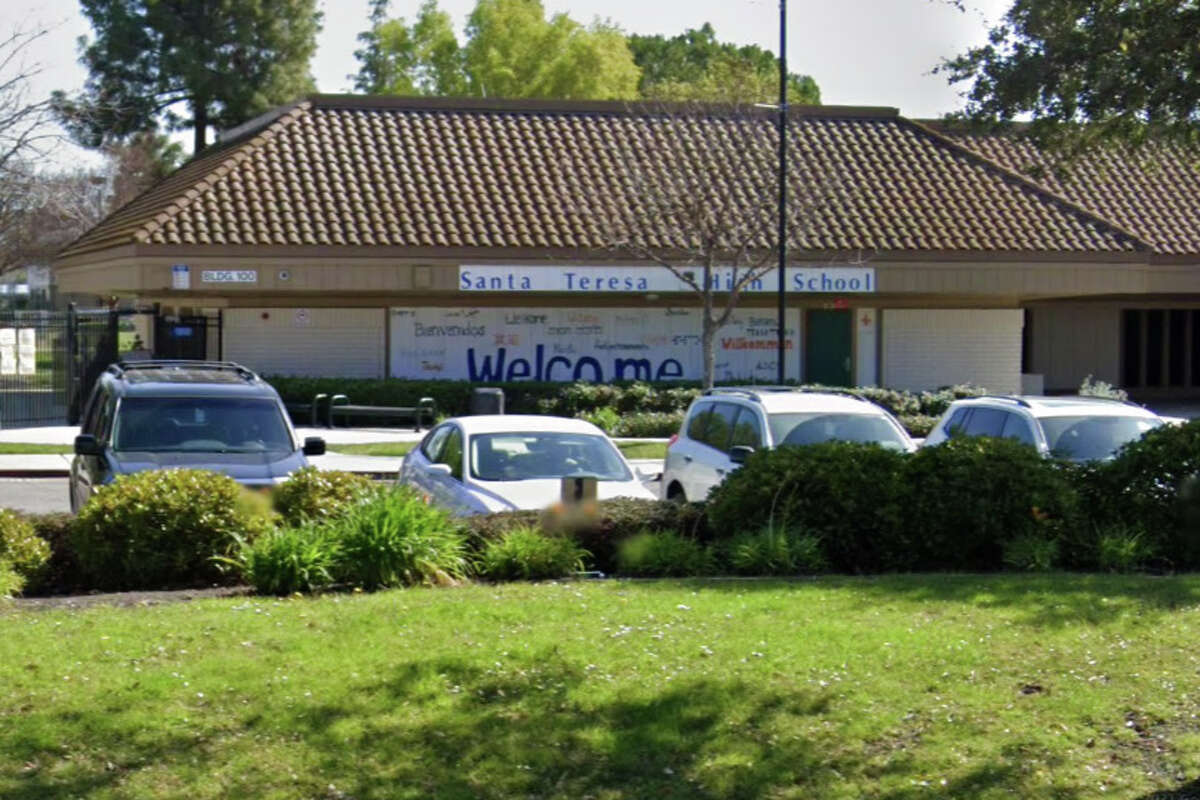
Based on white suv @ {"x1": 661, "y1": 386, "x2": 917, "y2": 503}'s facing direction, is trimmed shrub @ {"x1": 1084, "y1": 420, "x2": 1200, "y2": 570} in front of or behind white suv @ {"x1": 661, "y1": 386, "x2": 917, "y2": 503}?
in front

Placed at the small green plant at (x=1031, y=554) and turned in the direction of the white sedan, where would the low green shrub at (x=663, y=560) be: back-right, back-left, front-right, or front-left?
front-left

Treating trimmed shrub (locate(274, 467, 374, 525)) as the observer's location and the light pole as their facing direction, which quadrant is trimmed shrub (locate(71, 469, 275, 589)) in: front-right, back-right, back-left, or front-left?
back-left

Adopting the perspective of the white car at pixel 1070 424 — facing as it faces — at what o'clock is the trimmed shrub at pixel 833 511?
The trimmed shrub is roughly at 2 o'clock from the white car.

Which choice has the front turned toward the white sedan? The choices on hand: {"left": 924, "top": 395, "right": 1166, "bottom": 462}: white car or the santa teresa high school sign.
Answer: the santa teresa high school sign

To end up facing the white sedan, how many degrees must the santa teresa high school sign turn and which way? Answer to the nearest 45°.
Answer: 0° — it already faces it

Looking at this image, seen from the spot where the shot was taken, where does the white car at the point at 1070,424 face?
facing the viewer and to the right of the viewer

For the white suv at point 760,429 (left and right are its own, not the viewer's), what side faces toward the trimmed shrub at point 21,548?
right

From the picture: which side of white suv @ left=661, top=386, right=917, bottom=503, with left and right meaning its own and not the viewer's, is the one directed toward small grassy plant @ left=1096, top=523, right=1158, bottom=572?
front

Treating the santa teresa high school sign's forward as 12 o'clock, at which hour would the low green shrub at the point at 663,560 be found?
The low green shrub is roughly at 12 o'clock from the santa teresa high school sign.

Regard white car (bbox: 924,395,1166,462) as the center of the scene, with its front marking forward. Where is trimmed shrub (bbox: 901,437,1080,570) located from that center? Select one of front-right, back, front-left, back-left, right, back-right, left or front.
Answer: front-right

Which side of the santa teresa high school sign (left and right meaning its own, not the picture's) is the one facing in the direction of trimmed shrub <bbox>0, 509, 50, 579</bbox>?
front

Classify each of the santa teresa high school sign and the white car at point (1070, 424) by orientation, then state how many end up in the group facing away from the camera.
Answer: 0

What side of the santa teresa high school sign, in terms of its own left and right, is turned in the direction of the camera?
front

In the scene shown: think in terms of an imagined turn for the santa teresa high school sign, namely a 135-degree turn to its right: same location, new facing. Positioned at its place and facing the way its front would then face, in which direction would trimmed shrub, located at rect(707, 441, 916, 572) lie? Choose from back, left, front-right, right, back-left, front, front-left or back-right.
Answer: back-left

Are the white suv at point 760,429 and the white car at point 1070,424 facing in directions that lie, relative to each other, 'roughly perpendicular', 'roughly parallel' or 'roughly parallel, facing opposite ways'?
roughly parallel

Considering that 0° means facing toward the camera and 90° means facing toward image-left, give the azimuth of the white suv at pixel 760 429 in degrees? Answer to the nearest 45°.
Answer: approximately 315°
